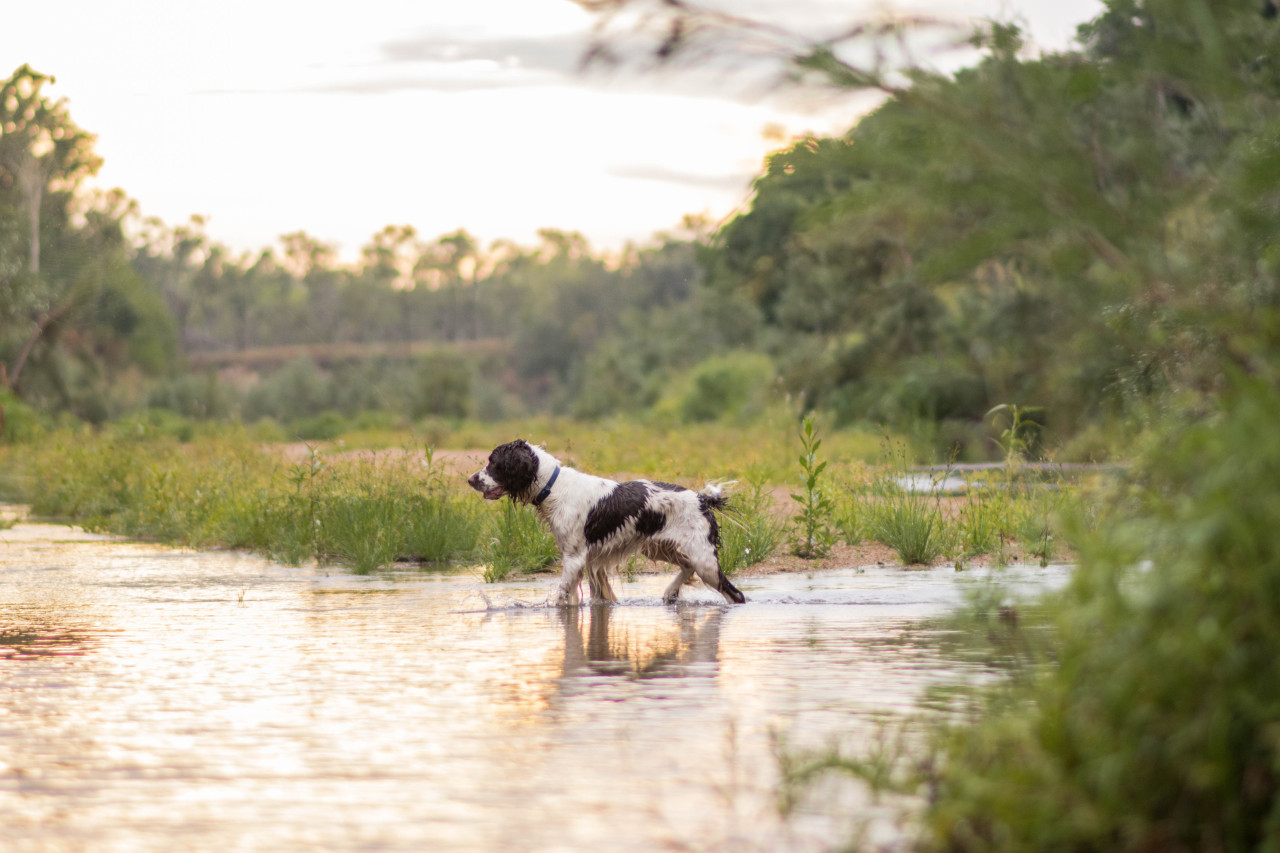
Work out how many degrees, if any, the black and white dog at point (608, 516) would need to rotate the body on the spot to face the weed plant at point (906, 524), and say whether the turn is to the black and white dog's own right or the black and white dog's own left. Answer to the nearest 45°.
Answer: approximately 135° to the black and white dog's own right

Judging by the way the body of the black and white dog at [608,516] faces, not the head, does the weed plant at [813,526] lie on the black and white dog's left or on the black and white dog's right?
on the black and white dog's right

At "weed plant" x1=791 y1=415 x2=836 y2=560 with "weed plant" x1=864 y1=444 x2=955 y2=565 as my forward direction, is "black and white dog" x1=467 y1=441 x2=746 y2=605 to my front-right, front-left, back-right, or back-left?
back-right

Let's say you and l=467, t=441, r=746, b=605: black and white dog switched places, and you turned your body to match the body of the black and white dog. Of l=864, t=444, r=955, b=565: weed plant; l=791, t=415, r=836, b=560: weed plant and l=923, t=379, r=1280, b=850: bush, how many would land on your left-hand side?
1

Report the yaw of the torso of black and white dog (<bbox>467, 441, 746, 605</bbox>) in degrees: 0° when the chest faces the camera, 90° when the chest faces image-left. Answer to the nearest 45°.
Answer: approximately 90°

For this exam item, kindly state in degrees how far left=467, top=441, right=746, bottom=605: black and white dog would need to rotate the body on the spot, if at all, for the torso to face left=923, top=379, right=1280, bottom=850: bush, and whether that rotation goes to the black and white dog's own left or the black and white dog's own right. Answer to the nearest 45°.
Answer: approximately 90° to the black and white dog's own left

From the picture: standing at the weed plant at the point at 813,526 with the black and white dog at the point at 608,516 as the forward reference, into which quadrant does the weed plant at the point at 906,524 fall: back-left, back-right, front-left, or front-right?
back-left
